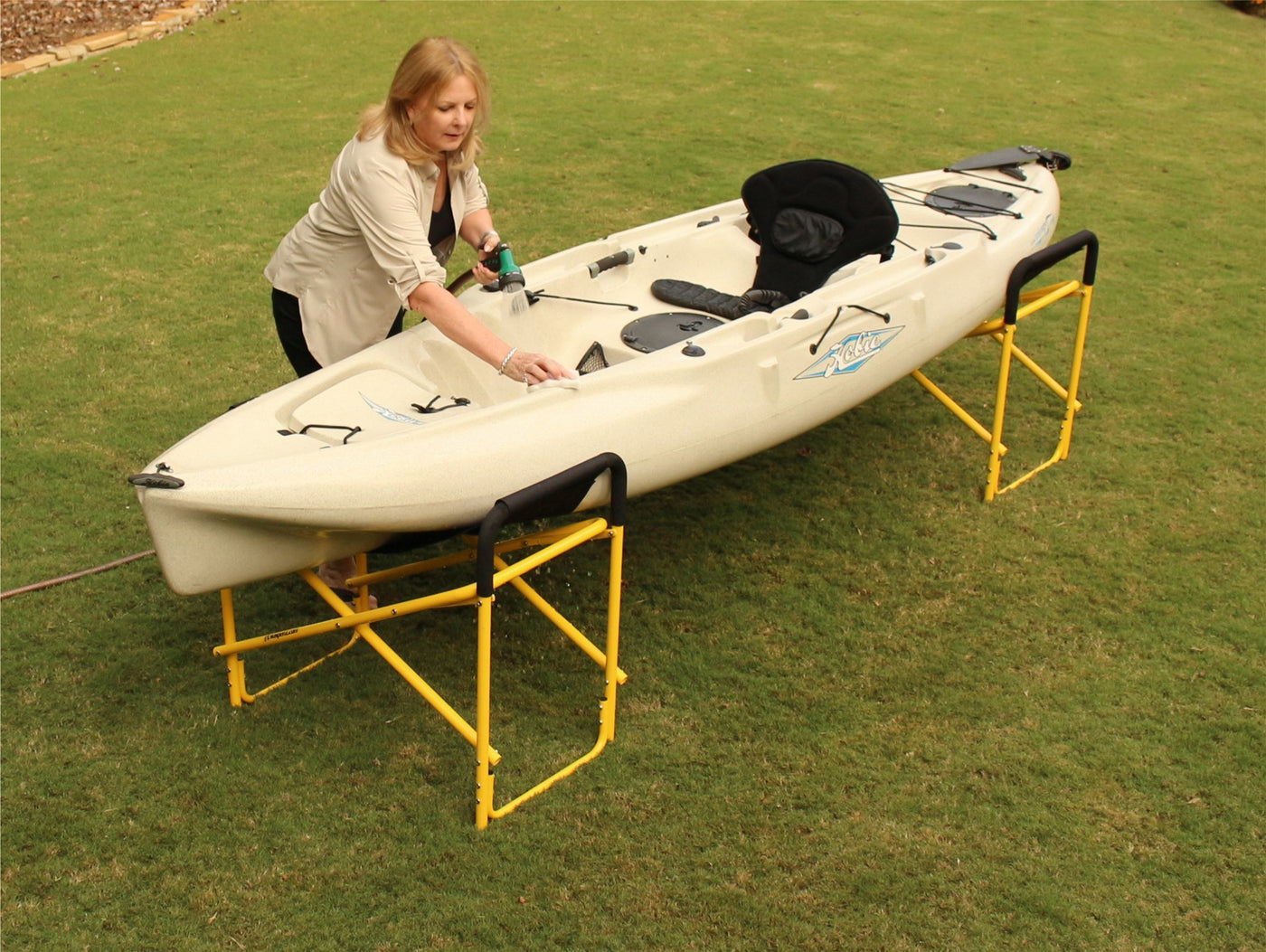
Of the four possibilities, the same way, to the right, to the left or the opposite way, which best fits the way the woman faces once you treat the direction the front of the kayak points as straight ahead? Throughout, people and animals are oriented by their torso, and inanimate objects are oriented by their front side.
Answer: to the left

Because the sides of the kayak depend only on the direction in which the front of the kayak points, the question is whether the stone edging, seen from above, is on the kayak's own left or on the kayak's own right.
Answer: on the kayak's own right

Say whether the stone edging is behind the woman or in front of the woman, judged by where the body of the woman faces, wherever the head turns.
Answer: behind

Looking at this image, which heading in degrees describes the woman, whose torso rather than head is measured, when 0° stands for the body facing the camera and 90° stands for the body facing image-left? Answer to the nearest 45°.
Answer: approximately 315°

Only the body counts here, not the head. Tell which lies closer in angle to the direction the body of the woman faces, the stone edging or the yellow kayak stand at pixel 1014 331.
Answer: the yellow kayak stand

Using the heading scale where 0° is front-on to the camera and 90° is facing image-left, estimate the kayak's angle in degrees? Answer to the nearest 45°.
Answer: approximately 45°
